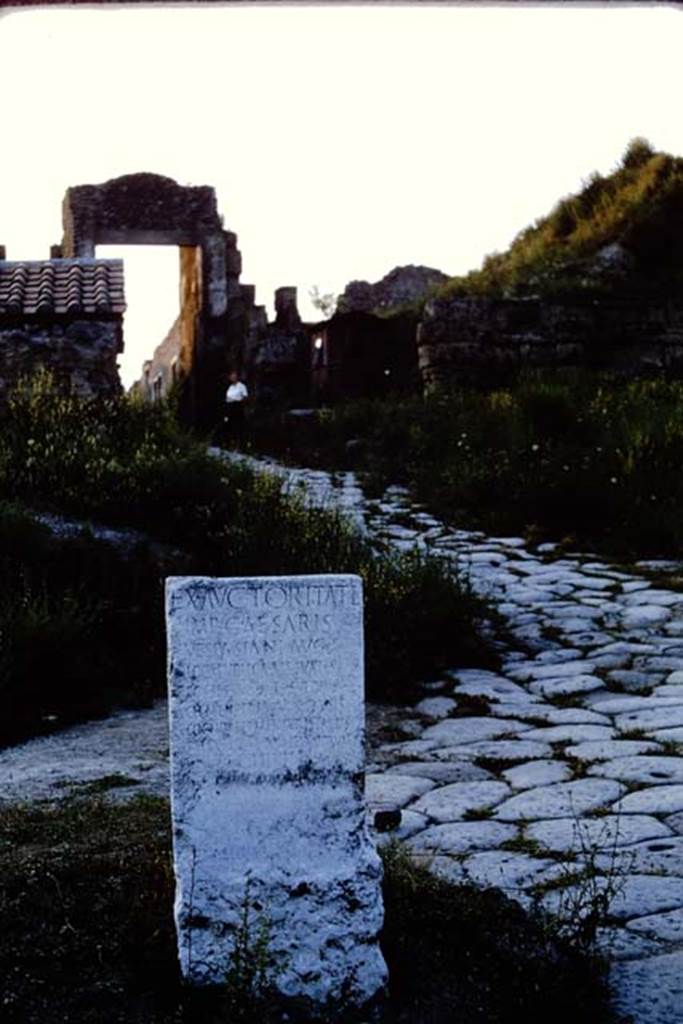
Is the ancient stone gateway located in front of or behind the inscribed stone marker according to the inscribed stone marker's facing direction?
behind

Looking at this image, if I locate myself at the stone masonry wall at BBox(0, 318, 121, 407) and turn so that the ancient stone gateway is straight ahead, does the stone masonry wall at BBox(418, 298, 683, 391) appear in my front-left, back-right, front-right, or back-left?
front-right

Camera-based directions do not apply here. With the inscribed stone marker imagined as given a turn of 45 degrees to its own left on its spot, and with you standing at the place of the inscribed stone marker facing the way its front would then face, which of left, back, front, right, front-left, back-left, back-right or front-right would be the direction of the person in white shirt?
back-left

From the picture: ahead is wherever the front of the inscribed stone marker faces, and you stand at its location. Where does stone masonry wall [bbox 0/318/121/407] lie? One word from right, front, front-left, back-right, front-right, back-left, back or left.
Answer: back

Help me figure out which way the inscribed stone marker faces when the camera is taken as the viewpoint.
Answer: facing the viewer

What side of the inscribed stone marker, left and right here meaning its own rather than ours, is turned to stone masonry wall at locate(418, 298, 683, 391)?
back

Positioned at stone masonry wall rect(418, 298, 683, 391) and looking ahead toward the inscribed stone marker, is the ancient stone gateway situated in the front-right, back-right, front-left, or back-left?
back-right
